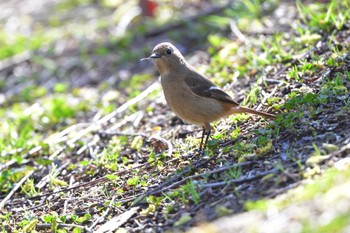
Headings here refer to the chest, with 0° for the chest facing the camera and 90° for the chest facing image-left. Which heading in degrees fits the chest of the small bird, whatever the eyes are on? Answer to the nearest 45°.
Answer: approximately 90°

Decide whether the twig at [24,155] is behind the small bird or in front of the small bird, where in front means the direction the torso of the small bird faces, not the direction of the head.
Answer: in front

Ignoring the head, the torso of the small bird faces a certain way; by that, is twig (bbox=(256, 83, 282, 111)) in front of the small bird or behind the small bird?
behind

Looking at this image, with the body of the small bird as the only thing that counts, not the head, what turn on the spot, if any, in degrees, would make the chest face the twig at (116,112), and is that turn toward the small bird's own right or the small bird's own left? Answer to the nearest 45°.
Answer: approximately 45° to the small bird's own right

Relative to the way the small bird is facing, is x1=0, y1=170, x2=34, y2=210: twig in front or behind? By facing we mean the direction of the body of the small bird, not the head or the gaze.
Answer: in front

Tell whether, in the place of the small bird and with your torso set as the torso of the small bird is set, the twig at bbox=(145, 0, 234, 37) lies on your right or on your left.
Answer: on your right

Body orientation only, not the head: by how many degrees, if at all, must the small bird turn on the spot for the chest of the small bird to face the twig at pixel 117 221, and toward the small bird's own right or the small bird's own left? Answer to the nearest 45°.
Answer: approximately 45° to the small bird's own left

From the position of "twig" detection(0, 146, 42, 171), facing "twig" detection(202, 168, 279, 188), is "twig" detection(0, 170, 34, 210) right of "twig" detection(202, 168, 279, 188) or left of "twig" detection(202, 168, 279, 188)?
right

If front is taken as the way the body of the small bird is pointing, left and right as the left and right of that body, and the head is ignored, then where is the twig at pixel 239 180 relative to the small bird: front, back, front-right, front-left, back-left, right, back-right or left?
left

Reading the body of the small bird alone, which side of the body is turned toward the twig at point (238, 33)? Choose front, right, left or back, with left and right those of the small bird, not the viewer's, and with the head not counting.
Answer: right
